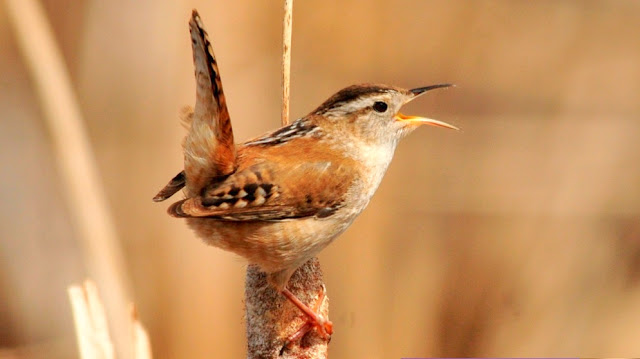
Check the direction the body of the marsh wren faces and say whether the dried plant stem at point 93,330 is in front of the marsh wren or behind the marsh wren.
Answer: behind

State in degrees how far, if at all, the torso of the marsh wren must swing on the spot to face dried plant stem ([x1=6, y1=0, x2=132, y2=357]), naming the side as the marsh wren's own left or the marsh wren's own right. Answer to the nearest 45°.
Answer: approximately 180°

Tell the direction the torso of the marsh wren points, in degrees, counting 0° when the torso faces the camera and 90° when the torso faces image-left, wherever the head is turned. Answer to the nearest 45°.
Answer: approximately 270°
